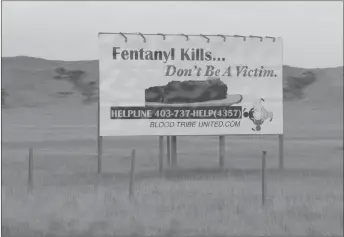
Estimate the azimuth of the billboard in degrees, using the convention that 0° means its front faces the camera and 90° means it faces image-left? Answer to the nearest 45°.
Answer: approximately 0°
